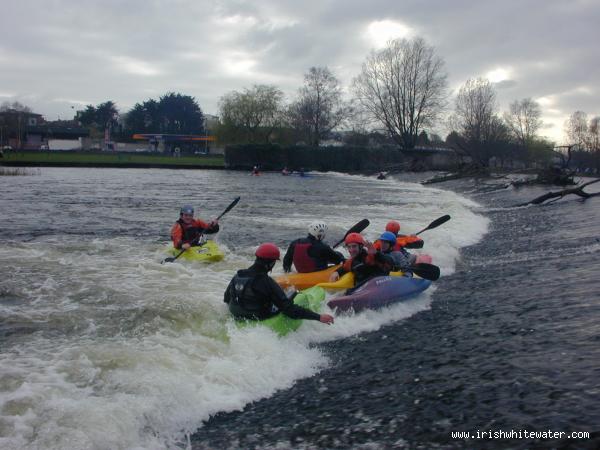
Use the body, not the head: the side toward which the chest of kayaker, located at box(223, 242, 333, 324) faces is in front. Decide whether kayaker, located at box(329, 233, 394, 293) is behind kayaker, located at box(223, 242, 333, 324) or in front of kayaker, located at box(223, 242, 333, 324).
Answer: in front

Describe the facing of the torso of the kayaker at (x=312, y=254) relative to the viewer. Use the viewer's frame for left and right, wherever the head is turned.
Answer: facing away from the viewer and to the right of the viewer

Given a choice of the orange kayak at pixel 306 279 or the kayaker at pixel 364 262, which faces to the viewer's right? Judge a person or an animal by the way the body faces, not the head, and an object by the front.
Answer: the orange kayak

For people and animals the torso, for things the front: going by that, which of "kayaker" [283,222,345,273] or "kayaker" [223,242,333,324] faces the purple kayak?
"kayaker" [223,242,333,324]

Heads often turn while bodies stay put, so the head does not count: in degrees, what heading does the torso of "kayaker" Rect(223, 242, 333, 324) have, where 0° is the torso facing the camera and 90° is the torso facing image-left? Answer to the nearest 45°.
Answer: approximately 225°

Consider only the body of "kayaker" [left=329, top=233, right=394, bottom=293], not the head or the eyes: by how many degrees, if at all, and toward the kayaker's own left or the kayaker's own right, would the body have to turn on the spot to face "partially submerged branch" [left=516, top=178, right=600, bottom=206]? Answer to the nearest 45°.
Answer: approximately 180°

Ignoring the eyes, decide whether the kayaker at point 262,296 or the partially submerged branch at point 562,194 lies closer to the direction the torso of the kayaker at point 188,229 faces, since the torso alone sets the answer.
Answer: the kayaker

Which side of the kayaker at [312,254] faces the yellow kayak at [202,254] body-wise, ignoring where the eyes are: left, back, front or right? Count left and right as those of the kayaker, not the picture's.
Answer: left
